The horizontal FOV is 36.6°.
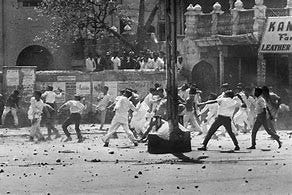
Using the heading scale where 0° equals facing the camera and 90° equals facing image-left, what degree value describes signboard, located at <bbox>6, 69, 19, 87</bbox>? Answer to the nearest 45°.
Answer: approximately 0°

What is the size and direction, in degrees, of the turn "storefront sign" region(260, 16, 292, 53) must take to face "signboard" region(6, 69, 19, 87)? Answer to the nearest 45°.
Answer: approximately 90° to its right

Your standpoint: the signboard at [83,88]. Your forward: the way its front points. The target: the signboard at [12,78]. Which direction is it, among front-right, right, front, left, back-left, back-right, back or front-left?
right

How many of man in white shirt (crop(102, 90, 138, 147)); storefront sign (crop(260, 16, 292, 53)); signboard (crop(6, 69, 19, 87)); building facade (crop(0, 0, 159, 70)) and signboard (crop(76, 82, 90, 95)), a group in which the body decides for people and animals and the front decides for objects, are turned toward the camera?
4

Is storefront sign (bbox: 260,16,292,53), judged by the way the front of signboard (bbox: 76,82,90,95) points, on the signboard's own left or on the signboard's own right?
on the signboard's own left

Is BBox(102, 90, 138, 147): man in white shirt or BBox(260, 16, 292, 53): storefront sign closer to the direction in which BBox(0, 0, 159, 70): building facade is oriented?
the man in white shirt
